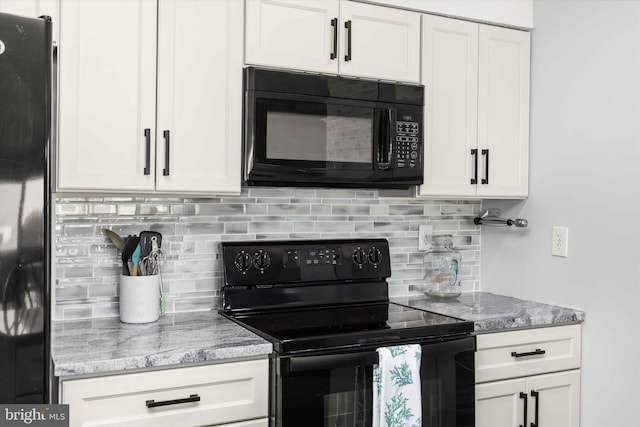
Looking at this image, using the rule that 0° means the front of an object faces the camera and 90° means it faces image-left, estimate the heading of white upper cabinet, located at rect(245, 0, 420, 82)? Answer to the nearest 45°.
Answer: approximately 315°

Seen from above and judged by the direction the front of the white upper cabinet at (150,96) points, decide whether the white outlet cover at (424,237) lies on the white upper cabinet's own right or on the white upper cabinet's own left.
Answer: on the white upper cabinet's own left

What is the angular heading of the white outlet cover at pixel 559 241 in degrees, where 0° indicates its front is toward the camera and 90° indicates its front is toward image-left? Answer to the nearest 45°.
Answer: approximately 45°

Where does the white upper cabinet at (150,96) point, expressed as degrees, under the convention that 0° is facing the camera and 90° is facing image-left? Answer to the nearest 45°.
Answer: approximately 0°
